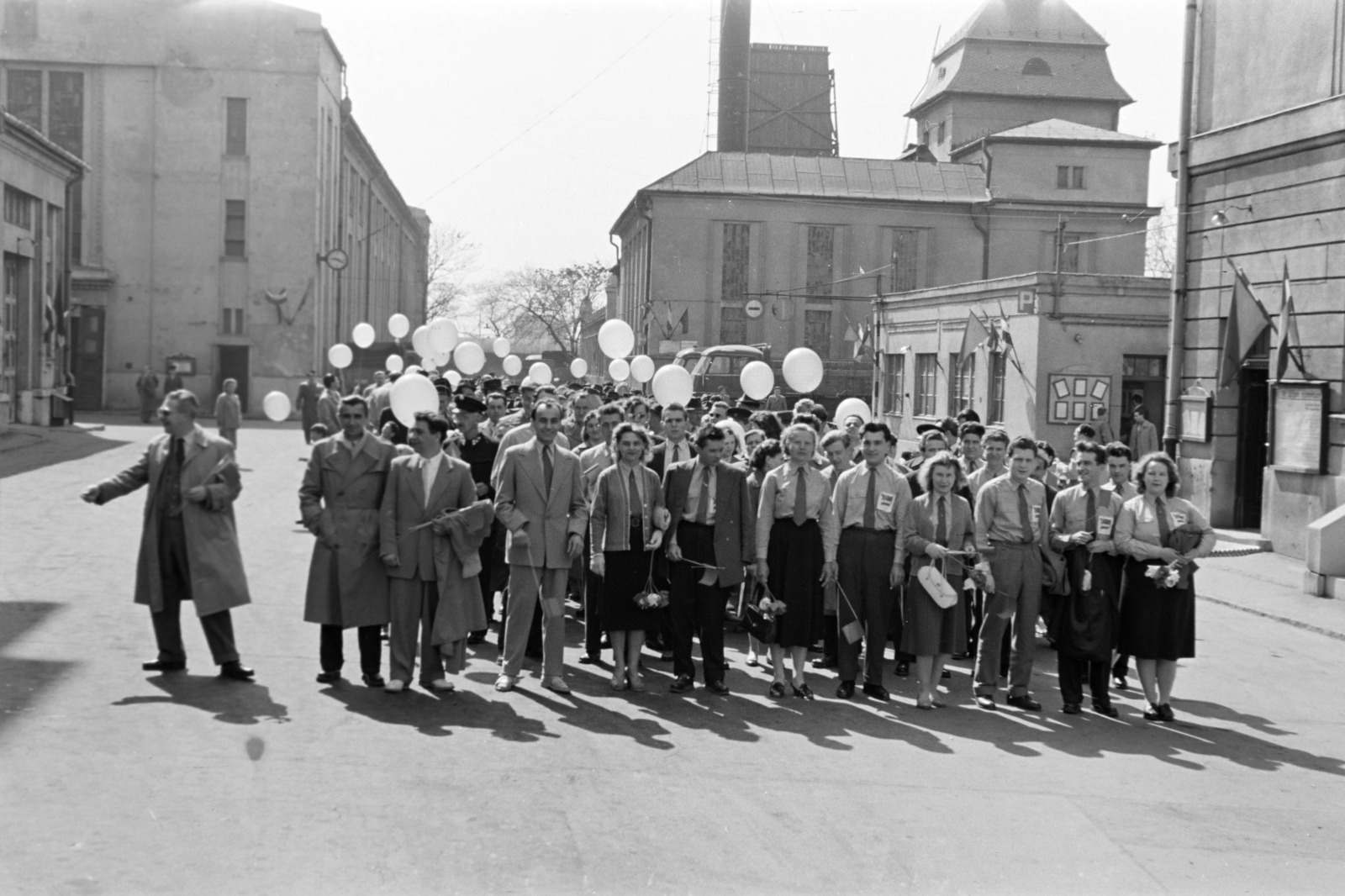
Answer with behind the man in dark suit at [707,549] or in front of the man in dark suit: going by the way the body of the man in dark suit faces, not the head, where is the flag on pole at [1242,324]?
behind

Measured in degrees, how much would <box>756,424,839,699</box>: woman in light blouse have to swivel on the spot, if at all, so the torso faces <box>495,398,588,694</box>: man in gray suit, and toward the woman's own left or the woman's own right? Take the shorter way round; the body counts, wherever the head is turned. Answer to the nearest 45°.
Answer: approximately 90° to the woman's own right

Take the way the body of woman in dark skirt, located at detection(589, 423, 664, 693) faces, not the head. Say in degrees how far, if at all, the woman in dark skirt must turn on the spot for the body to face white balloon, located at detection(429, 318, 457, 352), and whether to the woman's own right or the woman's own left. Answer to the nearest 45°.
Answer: approximately 180°

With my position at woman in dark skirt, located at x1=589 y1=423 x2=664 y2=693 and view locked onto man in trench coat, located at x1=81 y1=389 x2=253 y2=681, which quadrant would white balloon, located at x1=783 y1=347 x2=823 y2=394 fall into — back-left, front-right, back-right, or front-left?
back-right

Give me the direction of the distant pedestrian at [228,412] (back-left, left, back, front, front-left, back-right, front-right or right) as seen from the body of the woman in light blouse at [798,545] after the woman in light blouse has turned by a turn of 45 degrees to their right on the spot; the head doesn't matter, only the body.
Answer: right

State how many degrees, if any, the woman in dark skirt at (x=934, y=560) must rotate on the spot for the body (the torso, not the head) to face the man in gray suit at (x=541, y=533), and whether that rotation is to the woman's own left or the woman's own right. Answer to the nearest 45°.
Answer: approximately 90° to the woman's own right

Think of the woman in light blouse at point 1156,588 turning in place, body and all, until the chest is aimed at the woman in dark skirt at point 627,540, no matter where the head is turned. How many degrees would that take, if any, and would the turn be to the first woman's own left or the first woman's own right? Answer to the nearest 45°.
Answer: approximately 90° to the first woman's own right

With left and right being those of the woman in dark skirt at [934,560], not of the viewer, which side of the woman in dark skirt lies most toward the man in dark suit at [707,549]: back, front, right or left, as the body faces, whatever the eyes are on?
right
